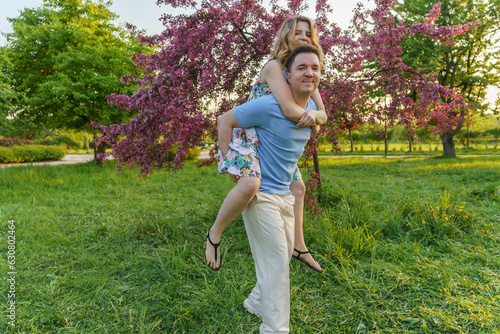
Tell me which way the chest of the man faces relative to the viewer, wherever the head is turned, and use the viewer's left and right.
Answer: facing the viewer and to the right of the viewer

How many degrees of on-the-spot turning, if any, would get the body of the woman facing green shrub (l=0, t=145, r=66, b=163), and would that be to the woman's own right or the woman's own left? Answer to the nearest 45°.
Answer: approximately 180°

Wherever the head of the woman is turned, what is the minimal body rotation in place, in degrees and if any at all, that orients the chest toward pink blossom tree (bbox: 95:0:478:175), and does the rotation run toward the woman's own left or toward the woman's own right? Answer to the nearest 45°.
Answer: approximately 135° to the woman's own left

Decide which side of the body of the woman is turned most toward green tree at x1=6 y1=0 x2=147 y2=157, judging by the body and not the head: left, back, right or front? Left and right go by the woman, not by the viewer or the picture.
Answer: back

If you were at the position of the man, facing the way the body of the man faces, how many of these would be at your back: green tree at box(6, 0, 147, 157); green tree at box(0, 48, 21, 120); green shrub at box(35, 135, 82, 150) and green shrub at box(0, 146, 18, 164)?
4

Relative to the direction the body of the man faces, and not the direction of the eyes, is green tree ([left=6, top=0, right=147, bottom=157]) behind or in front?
behind

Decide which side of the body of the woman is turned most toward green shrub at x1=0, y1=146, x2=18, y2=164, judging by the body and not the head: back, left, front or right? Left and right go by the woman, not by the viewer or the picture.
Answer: back

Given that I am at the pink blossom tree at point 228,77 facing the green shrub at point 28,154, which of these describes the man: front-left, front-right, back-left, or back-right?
back-left

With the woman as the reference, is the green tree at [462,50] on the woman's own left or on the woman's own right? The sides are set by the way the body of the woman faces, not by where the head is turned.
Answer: on the woman's own left

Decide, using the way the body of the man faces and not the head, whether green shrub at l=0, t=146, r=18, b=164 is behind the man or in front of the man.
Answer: behind
